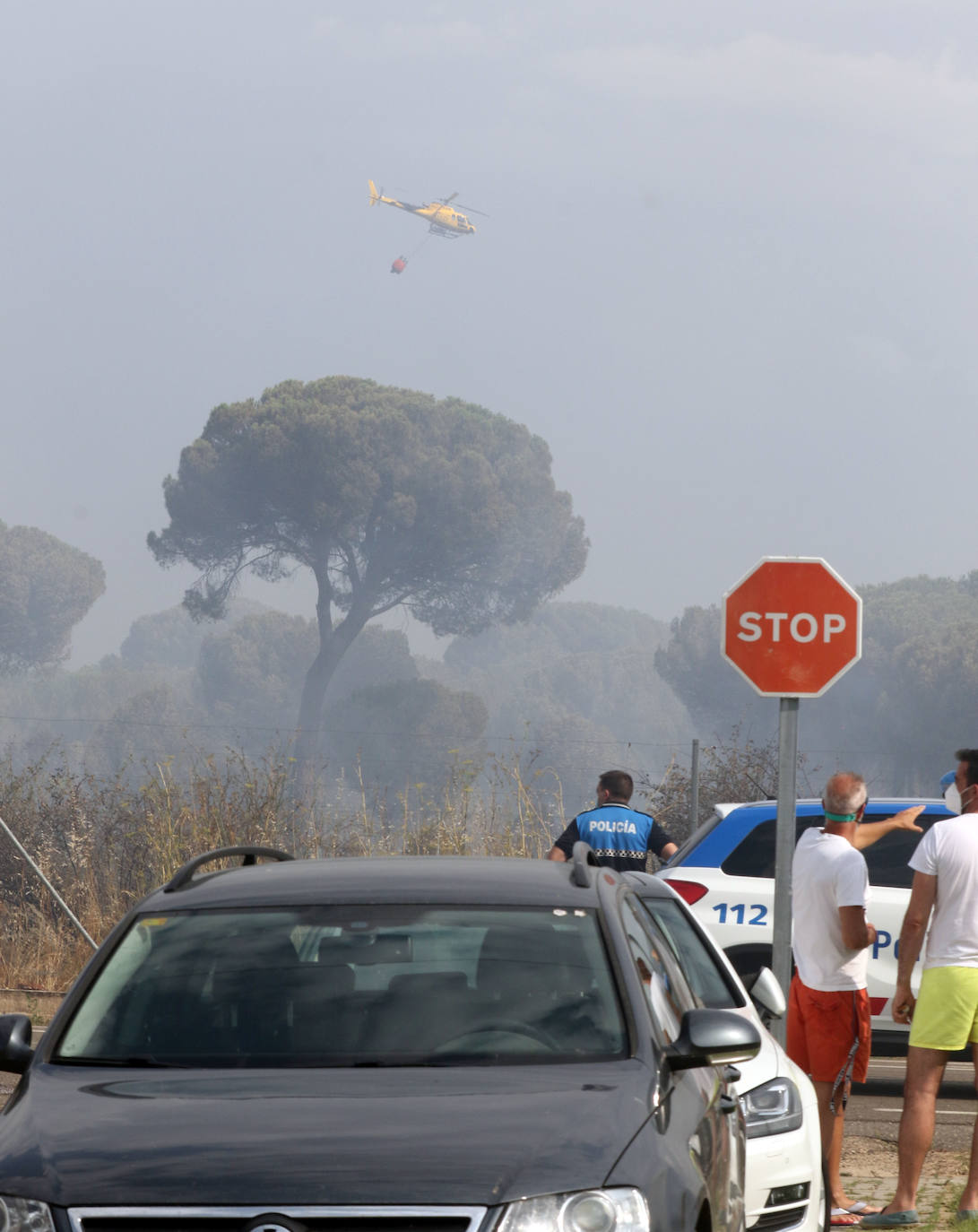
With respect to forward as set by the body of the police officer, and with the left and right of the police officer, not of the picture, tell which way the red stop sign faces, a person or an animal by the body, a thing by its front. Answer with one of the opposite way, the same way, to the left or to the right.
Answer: the opposite way

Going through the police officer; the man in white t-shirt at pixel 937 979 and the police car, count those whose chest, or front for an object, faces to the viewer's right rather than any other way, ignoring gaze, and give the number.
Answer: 1

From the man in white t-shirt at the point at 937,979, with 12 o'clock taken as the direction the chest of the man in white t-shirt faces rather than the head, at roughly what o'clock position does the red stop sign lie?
The red stop sign is roughly at 1 o'clock from the man in white t-shirt.

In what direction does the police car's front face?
to the viewer's right

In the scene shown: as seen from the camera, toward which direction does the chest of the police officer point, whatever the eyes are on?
away from the camera

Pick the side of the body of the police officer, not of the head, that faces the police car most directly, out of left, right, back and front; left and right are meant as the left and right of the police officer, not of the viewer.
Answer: right

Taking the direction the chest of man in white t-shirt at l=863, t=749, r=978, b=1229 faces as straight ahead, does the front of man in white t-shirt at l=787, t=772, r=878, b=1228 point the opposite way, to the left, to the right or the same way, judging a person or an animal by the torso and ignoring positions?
to the right

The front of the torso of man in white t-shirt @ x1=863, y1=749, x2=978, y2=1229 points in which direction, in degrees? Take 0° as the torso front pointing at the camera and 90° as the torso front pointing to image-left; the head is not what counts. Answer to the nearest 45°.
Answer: approximately 135°

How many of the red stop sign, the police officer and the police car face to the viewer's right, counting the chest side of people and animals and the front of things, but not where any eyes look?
1

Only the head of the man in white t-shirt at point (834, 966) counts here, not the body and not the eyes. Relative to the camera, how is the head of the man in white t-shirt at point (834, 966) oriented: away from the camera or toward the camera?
away from the camera

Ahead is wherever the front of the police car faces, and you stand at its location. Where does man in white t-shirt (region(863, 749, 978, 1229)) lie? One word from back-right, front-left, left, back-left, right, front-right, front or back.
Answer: right
